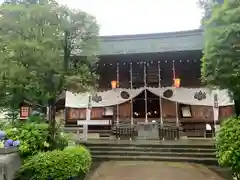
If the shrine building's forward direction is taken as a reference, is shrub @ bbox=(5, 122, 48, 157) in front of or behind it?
in front

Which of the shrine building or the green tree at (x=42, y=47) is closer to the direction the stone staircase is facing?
the green tree

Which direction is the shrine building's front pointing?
toward the camera

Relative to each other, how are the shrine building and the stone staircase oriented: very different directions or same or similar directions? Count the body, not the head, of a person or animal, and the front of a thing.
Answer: same or similar directions

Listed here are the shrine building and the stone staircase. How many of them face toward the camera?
2

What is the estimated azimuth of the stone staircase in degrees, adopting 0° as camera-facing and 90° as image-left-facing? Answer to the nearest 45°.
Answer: approximately 0°

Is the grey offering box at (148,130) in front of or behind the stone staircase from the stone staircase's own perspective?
behind

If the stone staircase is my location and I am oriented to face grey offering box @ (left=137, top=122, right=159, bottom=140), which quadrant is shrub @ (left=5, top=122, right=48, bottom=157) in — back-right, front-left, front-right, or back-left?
back-left

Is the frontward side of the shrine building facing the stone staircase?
yes

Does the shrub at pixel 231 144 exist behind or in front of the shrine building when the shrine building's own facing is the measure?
in front

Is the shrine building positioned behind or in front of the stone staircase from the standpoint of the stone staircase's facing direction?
behind

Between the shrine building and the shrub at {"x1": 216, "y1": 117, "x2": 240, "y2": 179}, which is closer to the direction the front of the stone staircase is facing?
the shrub
